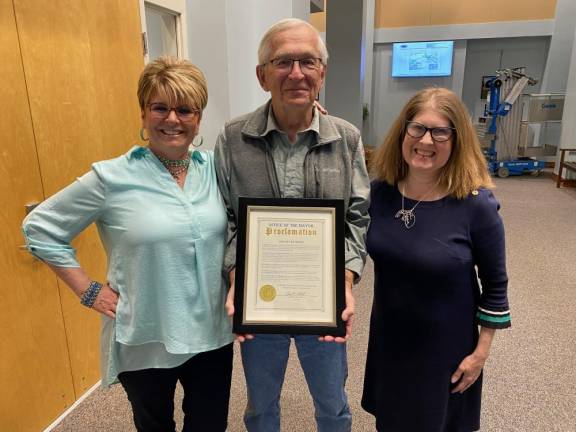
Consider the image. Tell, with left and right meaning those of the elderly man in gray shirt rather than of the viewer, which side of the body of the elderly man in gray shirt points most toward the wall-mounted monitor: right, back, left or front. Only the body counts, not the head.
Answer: back

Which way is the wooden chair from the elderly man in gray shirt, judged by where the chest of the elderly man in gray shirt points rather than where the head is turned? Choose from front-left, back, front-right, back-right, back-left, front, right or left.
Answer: back-left

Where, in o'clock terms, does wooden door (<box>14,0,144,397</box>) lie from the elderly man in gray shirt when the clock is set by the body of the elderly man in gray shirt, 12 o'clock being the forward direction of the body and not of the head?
The wooden door is roughly at 4 o'clock from the elderly man in gray shirt.

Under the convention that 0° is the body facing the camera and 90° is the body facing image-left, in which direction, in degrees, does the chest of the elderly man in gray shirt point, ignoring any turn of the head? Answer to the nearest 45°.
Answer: approximately 0°

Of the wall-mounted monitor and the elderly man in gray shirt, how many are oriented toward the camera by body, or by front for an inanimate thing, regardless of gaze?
2

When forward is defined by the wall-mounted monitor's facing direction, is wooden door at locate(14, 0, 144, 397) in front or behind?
in front

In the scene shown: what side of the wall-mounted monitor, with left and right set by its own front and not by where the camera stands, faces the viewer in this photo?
front

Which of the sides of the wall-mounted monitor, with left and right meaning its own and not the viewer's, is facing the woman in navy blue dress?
front

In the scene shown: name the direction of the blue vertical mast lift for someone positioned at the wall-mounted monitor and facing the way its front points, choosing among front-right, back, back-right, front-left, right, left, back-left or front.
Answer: front-left

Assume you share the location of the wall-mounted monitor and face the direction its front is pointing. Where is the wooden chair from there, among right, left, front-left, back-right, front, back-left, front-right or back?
front-left
